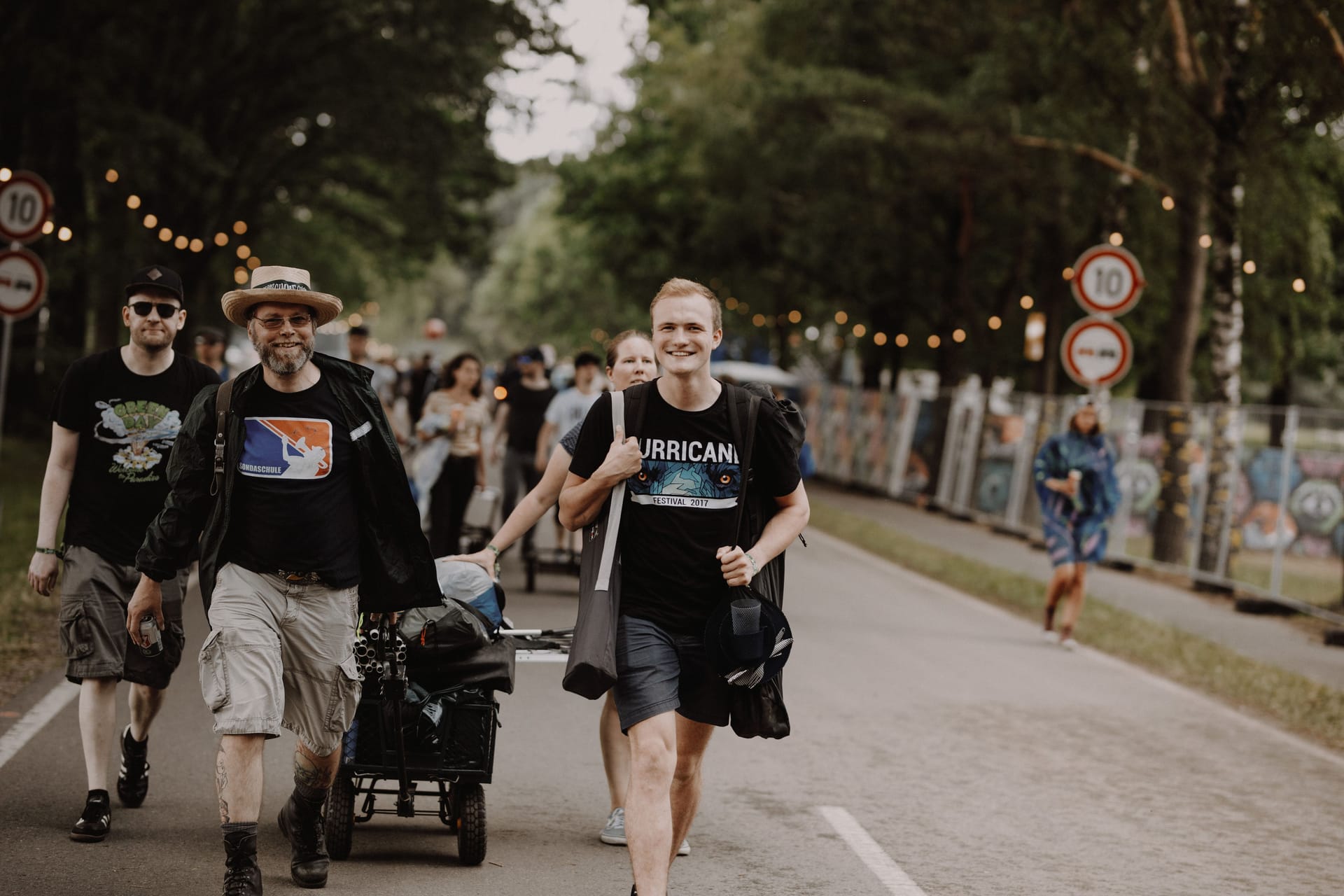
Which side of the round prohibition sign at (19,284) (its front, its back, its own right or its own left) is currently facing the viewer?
front

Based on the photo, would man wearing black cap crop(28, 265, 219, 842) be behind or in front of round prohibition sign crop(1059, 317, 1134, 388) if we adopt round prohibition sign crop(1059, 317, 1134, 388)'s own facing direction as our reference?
in front

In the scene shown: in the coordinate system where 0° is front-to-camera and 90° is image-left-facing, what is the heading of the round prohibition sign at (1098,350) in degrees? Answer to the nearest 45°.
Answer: approximately 0°

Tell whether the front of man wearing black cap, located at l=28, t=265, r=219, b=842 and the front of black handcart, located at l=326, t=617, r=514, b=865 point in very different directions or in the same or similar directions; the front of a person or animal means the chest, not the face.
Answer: same or similar directions

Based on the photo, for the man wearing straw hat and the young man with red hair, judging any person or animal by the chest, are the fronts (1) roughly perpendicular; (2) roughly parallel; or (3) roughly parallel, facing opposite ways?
roughly parallel

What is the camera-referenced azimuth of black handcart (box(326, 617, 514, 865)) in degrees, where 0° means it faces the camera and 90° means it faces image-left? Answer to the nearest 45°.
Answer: approximately 0°

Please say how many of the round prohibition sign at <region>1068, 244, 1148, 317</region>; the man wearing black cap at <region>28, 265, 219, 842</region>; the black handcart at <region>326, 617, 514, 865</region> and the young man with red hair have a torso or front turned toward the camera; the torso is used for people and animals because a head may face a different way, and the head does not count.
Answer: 4

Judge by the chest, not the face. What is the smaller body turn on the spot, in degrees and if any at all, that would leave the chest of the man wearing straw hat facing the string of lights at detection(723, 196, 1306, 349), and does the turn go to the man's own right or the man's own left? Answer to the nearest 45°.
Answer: approximately 135° to the man's own left

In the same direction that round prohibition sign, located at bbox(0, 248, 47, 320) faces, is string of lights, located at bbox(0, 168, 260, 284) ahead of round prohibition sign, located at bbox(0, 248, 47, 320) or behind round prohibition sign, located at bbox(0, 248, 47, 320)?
behind

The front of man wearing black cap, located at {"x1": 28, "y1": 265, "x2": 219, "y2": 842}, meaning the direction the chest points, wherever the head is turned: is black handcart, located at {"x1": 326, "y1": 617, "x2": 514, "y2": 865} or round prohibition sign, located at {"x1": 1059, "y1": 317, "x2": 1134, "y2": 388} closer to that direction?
the black handcart
